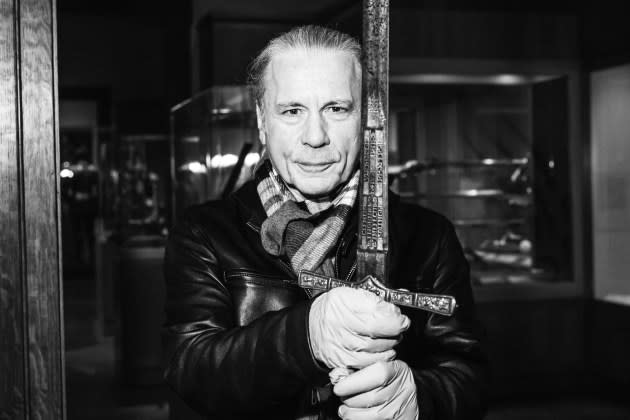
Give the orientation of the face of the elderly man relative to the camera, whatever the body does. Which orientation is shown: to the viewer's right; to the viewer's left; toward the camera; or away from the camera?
toward the camera

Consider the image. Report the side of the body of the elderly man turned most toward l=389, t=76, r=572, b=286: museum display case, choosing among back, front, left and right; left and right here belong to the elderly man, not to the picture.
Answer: back

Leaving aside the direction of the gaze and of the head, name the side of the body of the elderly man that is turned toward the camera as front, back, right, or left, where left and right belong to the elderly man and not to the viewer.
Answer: front
